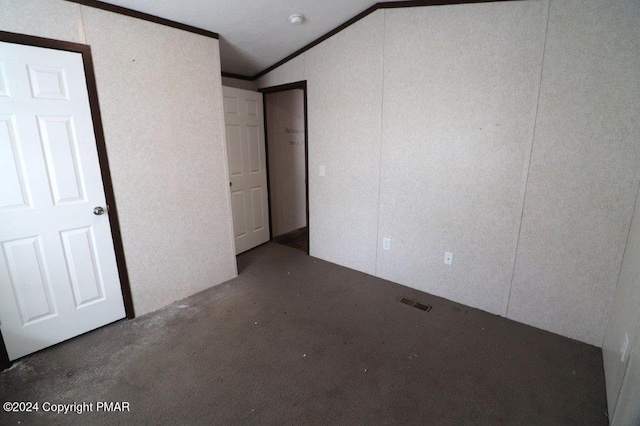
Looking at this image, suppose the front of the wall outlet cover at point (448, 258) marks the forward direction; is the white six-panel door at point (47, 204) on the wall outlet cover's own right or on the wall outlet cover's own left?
on the wall outlet cover's own right

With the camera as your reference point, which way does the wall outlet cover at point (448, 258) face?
facing the viewer

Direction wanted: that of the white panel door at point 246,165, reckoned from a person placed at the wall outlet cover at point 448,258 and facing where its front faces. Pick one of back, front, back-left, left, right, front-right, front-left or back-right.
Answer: right

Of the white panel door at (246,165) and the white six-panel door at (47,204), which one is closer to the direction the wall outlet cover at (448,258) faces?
the white six-panel door

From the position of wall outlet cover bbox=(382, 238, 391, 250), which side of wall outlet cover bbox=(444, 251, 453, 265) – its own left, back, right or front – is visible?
right

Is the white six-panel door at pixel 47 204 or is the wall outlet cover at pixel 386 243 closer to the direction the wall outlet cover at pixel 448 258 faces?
the white six-panel door
